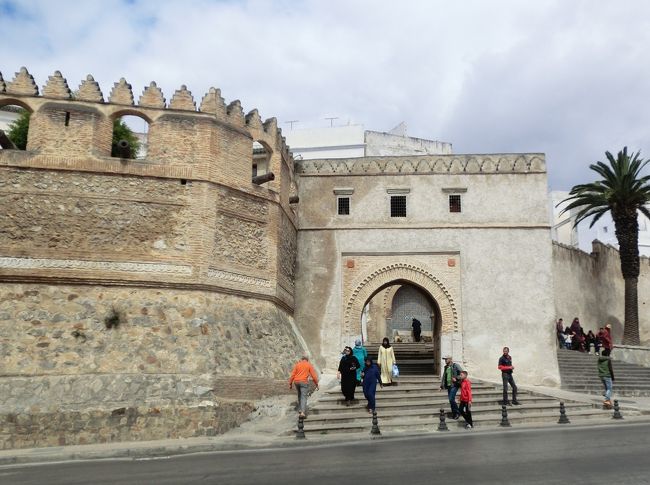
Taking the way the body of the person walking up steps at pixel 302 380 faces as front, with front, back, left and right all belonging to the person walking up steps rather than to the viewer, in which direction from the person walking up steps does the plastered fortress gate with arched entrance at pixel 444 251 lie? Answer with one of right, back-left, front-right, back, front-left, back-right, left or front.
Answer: front-right

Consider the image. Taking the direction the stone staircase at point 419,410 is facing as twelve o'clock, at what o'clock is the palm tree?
The palm tree is roughly at 7 o'clock from the stone staircase.

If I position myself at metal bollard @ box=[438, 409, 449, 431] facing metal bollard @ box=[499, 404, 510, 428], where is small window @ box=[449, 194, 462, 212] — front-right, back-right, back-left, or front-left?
front-left

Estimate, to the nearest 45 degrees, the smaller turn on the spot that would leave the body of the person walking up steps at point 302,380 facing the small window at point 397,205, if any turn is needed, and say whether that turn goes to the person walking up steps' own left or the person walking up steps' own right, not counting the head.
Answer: approximately 45° to the person walking up steps' own right

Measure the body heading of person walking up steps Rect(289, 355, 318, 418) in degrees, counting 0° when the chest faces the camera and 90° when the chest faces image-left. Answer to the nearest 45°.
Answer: approximately 180°

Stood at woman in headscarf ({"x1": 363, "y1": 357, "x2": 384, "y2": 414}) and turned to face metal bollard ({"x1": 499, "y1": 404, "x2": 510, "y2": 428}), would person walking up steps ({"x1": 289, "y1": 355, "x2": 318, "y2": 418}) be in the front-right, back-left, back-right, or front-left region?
back-right

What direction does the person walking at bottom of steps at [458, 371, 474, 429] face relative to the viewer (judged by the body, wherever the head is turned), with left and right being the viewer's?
facing the viewer and to the left of the viewer

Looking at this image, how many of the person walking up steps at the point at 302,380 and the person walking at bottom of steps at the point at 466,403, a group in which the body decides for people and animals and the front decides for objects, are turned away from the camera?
1

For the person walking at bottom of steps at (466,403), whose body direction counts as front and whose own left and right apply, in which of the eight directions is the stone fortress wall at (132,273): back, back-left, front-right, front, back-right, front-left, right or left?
front-right

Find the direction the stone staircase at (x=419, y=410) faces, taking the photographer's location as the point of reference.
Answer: facing the viewer

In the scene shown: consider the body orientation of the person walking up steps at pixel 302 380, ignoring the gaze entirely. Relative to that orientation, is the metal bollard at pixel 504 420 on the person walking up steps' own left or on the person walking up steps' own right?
on the person walking up steps' own right

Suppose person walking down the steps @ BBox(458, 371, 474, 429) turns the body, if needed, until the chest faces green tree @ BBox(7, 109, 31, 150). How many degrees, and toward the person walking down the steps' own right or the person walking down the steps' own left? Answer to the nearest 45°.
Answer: approximately 90° to the person walking down the steps' own right

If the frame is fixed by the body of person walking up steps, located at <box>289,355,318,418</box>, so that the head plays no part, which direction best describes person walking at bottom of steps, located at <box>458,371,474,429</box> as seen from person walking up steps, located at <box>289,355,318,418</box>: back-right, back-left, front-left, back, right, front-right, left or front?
right
